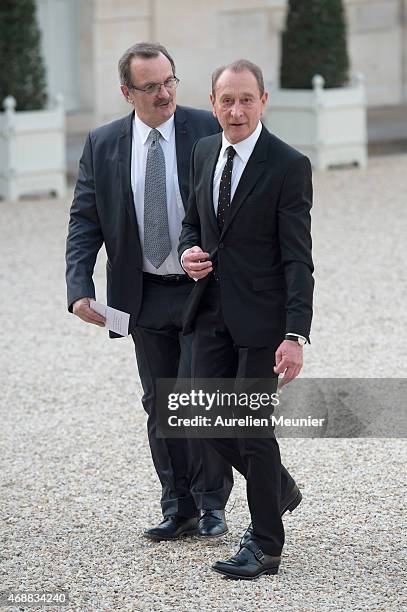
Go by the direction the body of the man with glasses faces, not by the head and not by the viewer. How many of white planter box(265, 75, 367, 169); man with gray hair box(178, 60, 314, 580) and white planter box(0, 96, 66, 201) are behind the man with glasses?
2

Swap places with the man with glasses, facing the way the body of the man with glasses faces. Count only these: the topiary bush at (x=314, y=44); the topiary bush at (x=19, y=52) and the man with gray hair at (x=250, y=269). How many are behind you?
2

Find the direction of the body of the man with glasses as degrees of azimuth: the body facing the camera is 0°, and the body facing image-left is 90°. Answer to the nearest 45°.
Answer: approximately 0°

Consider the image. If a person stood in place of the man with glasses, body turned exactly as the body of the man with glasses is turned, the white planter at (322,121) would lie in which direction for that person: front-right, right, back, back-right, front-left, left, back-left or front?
back

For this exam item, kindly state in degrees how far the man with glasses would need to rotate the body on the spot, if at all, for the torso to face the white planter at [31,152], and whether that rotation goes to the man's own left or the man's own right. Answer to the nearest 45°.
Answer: approximately 180°

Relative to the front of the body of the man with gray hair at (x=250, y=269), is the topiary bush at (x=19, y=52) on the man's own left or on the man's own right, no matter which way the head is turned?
on the man's own right

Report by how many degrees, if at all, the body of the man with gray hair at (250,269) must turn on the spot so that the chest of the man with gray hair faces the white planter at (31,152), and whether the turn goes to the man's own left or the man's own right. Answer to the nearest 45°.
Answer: approximately 135° to the man's own right

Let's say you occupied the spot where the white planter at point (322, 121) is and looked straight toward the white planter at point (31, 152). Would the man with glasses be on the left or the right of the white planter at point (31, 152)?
left

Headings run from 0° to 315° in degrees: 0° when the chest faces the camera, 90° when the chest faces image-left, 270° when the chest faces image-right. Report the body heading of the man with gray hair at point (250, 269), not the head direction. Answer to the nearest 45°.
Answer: approximately 45°

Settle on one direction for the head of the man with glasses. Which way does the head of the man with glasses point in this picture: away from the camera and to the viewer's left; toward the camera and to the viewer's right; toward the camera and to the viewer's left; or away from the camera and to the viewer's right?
toward the camera and to the viewer's right

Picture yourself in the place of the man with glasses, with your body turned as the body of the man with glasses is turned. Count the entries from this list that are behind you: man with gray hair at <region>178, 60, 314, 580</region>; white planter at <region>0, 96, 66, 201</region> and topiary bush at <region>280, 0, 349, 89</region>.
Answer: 2

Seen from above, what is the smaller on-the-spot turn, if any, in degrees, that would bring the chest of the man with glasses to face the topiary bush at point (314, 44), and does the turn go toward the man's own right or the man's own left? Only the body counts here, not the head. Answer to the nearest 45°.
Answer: approximately 180°
